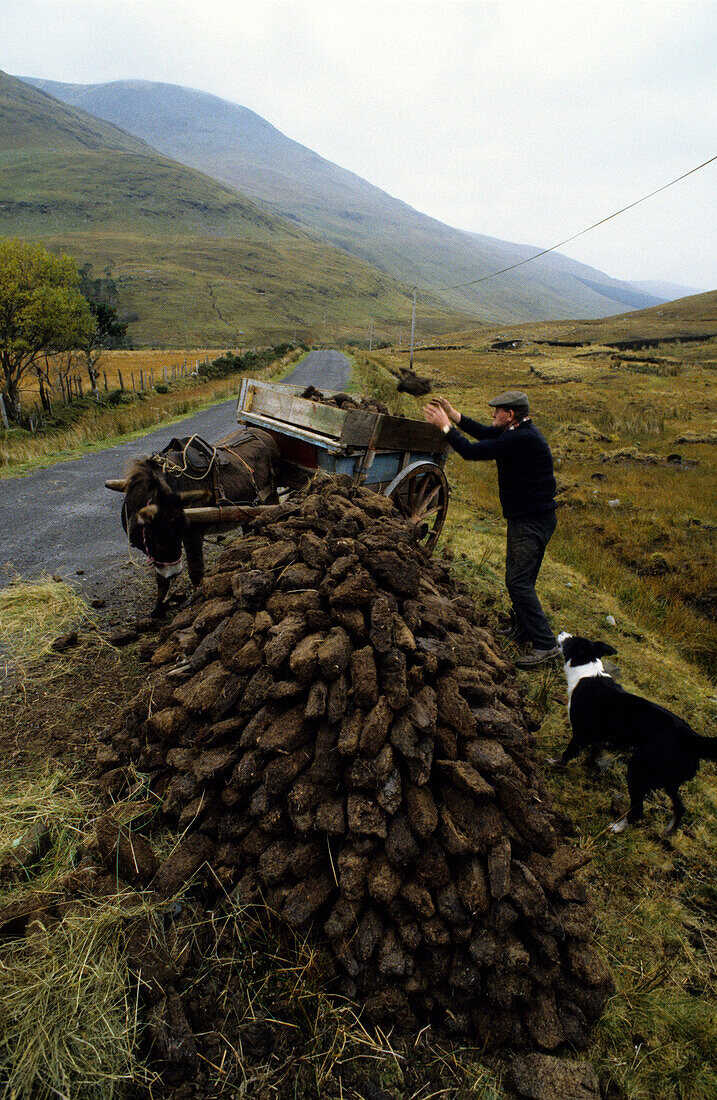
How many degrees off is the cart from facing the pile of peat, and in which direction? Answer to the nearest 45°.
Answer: approximately 45° to its left

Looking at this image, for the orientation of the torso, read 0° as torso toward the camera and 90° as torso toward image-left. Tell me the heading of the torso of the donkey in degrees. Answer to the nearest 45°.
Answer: approximately 45°

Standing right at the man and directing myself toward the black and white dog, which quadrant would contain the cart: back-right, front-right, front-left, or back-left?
back-right

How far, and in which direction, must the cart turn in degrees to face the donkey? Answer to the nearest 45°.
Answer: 0° — it already faces it

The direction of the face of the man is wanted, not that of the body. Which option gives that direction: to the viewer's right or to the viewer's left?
to the viewer's left

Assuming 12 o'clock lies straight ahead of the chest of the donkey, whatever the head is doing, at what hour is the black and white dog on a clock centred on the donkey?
The black and white dog is roughly at 9 o'clock from the donkey.

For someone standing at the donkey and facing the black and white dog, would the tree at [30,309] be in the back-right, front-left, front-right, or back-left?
back-left

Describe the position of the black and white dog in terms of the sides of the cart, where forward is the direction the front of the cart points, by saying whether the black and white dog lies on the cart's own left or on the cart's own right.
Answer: on the cart's own left

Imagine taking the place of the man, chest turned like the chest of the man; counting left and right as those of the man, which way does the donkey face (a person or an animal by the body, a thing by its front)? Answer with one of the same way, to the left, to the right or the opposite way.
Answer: to the left

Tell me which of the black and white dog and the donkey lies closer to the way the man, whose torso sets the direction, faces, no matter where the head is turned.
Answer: the donkey

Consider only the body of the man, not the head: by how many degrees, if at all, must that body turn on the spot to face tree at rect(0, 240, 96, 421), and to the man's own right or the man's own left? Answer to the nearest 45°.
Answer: approximately 45° to the man's own right

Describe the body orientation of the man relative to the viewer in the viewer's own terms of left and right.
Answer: facing to the left of the viewer

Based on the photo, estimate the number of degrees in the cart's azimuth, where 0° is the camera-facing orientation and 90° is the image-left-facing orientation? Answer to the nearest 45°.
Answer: approximately 45°
